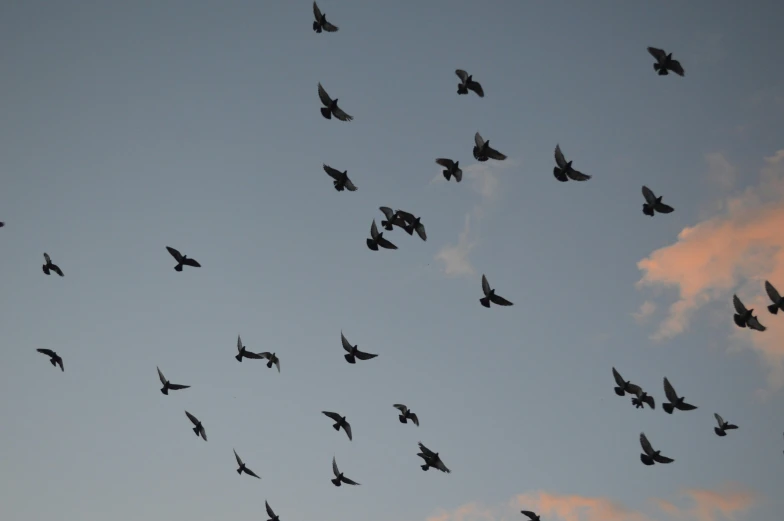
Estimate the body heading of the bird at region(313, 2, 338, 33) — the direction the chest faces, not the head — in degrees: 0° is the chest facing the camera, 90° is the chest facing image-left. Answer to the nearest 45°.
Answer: approximately 270°

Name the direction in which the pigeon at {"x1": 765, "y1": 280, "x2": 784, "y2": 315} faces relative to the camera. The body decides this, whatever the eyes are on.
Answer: to the viewer's right
